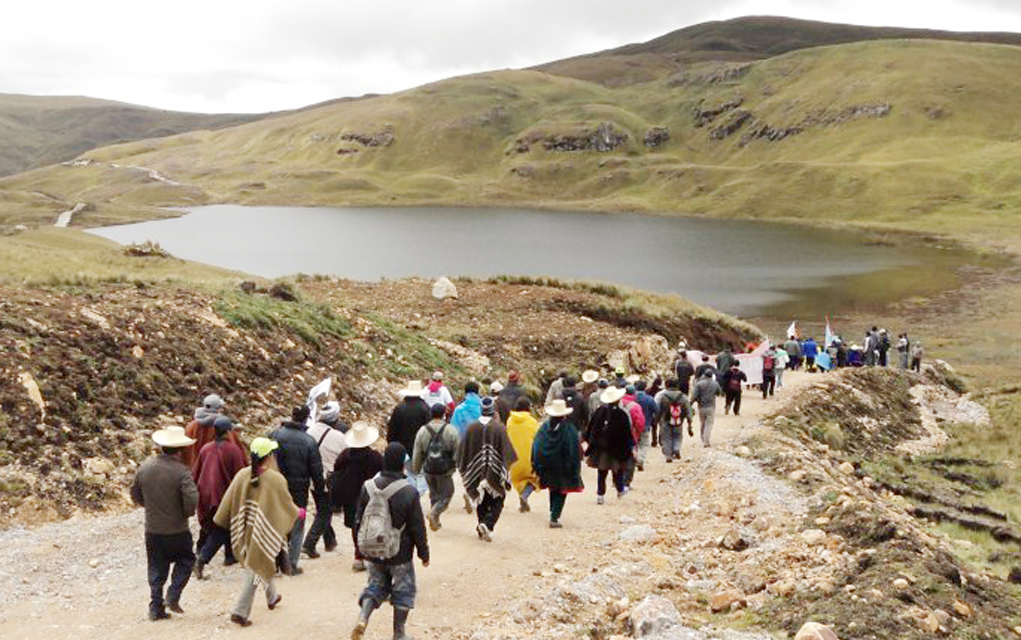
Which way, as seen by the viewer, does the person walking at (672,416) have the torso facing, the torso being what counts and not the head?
away from the camera

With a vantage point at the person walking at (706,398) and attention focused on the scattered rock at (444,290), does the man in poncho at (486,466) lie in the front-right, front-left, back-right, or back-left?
back-left

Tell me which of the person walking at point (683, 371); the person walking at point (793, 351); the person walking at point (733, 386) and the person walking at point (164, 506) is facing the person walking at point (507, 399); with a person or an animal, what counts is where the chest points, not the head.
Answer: the person walking at point (164, 506)

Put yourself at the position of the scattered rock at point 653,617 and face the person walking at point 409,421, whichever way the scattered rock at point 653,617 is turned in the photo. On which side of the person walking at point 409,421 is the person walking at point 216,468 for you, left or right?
left

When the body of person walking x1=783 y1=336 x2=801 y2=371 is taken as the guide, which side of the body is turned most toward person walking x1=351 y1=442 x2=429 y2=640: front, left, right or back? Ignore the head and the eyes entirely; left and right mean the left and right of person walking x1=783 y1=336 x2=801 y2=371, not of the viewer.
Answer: back

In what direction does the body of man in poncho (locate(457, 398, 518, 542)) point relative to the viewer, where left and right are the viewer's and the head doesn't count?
facing away from the viewer

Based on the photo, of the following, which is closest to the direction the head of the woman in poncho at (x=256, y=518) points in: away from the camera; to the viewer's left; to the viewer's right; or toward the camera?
away from the camera

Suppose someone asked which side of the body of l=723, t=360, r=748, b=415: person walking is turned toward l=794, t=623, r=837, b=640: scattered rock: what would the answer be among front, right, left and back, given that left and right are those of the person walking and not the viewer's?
back

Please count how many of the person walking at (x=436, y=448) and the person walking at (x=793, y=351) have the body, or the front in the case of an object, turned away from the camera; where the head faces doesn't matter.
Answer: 2

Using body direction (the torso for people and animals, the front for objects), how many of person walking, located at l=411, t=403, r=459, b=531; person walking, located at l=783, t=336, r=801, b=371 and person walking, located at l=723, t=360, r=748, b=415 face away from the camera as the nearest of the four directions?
3

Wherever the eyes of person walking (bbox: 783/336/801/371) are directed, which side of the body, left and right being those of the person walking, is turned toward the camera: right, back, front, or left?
back

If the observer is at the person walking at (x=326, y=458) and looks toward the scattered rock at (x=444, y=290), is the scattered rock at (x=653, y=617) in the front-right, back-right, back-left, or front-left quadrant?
back-right

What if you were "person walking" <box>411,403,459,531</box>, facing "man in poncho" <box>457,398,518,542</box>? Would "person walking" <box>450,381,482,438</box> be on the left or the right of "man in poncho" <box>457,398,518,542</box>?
left

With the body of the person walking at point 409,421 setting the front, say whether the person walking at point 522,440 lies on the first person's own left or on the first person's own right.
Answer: on the first person's own right

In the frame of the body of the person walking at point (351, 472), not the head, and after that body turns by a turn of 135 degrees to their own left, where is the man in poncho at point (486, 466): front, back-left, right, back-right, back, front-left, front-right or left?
back
